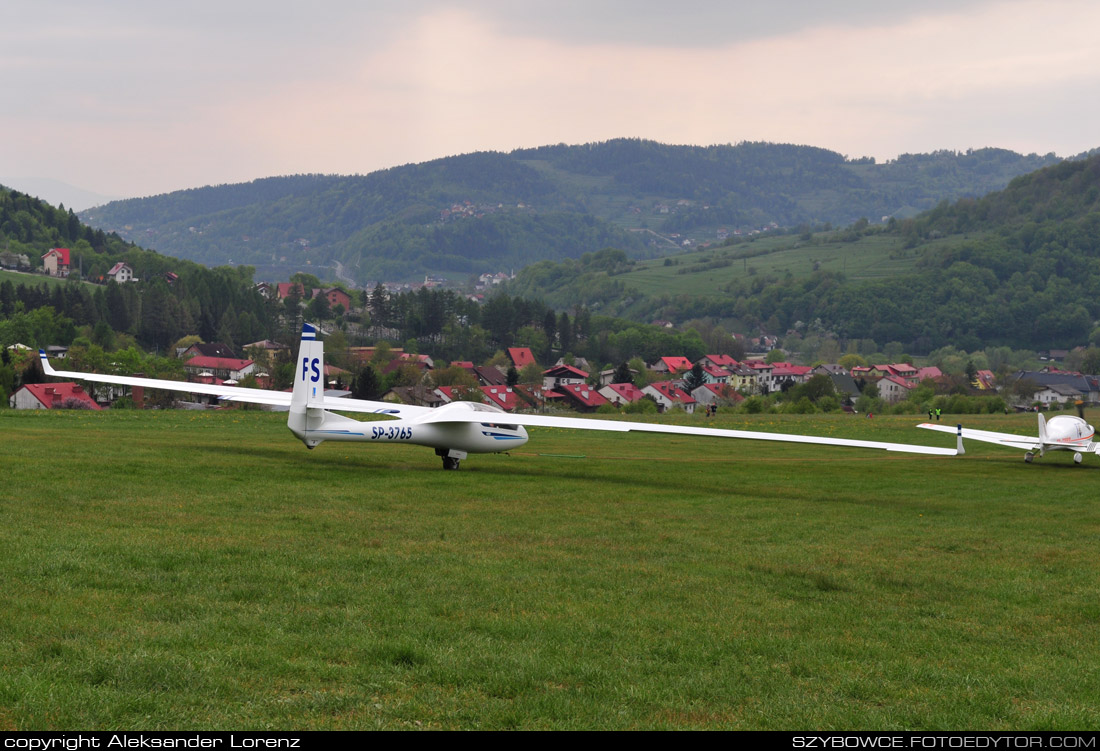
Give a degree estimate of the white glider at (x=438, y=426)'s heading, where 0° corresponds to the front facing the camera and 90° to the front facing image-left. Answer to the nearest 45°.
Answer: approximately 225°

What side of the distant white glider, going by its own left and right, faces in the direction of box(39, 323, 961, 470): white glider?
back

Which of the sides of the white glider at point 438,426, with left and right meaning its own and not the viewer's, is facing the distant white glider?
front

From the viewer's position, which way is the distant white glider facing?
facing away from the viewer and to the right of the viewer

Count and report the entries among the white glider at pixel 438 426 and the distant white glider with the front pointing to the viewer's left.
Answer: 0
